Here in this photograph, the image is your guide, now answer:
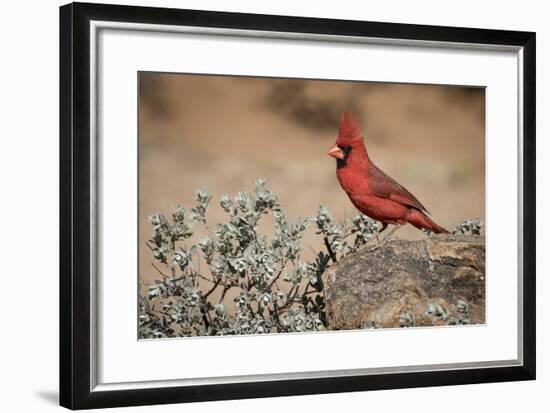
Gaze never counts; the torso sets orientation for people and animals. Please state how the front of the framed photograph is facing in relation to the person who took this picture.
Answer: facing the viewer and to the right of the viewer
